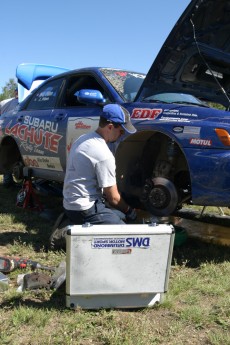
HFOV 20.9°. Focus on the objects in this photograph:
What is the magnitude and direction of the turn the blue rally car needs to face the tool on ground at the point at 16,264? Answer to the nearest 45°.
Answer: approximately 90° to its right

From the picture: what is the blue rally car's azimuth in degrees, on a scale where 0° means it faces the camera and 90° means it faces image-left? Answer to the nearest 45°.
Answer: approximately 315°
